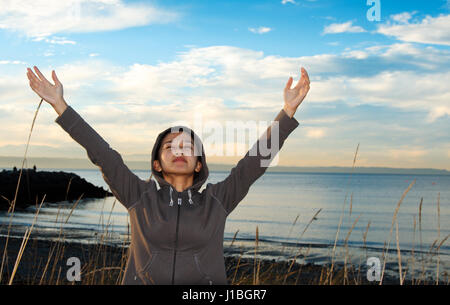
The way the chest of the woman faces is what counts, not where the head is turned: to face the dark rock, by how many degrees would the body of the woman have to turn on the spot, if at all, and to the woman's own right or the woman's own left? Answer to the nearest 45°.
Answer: approximately 180°

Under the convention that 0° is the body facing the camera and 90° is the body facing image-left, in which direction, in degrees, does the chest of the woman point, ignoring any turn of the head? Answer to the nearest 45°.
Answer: approximately 0°
